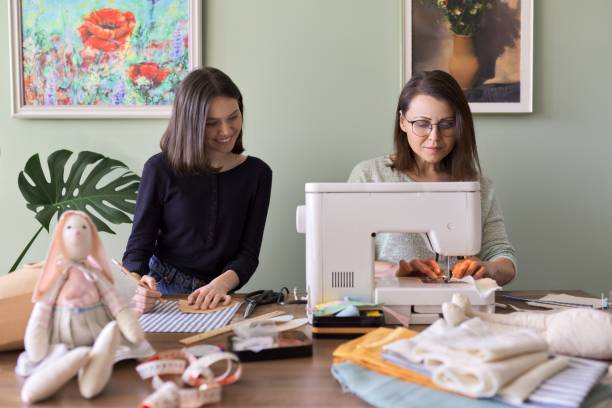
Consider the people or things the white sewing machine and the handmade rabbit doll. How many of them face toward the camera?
1

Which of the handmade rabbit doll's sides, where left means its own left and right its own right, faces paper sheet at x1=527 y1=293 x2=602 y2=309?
left

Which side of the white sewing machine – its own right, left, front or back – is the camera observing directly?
back

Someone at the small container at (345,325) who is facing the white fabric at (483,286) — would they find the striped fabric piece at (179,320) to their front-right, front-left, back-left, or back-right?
back-left

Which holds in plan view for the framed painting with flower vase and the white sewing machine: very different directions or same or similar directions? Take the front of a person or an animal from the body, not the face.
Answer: very different directions

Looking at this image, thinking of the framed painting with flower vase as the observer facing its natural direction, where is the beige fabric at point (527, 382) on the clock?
The beige fabric is roughly at 12 o'clock from the framed painting with flower vase.

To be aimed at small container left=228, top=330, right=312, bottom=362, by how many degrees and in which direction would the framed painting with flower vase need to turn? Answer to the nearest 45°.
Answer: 0° — it already faces it
